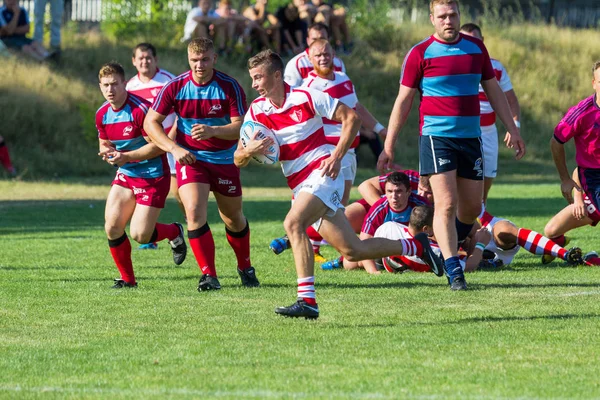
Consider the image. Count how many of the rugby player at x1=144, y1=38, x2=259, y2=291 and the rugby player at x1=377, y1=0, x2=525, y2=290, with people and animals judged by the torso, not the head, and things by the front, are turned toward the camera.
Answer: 2

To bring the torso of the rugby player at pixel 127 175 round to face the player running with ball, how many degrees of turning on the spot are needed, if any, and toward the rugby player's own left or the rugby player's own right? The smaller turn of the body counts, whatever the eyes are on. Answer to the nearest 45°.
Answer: approximately 90° to the rugby player's own left

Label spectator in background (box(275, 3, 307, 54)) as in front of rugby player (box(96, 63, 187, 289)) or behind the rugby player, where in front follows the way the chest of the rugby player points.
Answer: behind

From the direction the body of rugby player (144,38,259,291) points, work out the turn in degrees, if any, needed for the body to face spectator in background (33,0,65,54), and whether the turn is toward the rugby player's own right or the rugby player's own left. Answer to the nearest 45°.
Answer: approximately 180°

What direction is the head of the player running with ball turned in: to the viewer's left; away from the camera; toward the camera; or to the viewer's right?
to the viewer's left

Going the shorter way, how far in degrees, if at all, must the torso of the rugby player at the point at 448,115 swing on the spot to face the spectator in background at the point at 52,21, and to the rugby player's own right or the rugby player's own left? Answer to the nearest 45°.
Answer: approximately 135° to the rugby player's own right

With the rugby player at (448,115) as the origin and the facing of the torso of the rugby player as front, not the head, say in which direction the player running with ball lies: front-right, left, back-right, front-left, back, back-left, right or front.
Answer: front-right

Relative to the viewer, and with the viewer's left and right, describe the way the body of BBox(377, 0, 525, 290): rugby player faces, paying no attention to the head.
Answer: facing the viewer

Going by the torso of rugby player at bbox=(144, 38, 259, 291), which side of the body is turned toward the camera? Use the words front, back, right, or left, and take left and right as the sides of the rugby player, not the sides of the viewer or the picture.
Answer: front
